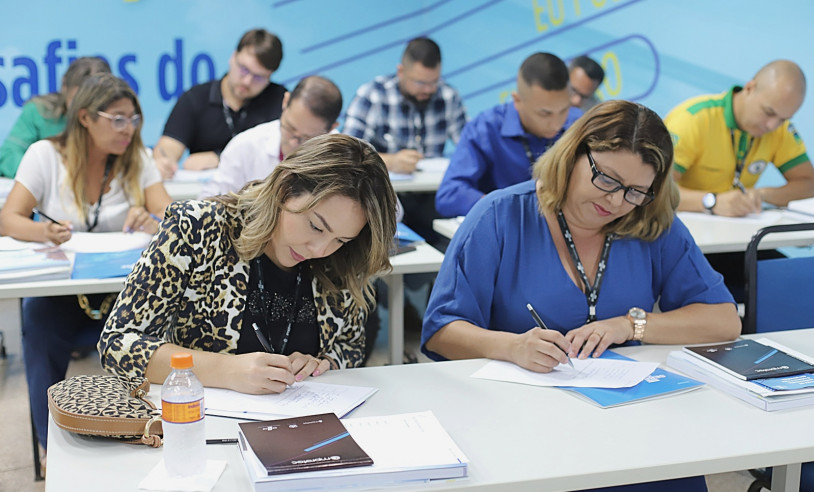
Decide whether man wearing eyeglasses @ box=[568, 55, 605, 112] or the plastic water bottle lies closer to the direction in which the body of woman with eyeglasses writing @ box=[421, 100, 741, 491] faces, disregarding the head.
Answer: the plastic water bottle

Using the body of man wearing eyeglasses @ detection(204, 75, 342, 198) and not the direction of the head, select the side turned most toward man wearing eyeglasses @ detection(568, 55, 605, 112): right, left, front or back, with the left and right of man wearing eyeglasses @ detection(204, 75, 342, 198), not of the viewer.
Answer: left

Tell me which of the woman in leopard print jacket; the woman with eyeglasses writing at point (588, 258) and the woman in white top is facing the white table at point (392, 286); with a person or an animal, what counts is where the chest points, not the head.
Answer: the woman in white top

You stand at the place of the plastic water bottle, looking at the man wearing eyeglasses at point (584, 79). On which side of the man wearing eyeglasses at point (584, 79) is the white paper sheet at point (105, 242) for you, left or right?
left

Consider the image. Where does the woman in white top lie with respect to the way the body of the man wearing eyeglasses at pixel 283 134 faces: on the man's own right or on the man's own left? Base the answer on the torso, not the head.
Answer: on the man's own right

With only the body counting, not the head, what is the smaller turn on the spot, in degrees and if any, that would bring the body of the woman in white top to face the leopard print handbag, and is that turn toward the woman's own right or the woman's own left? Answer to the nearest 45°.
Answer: approximately 45° to the woman's own right

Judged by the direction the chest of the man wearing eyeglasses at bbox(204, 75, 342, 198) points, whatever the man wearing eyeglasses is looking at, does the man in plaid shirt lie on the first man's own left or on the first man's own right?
on the first man's own left
